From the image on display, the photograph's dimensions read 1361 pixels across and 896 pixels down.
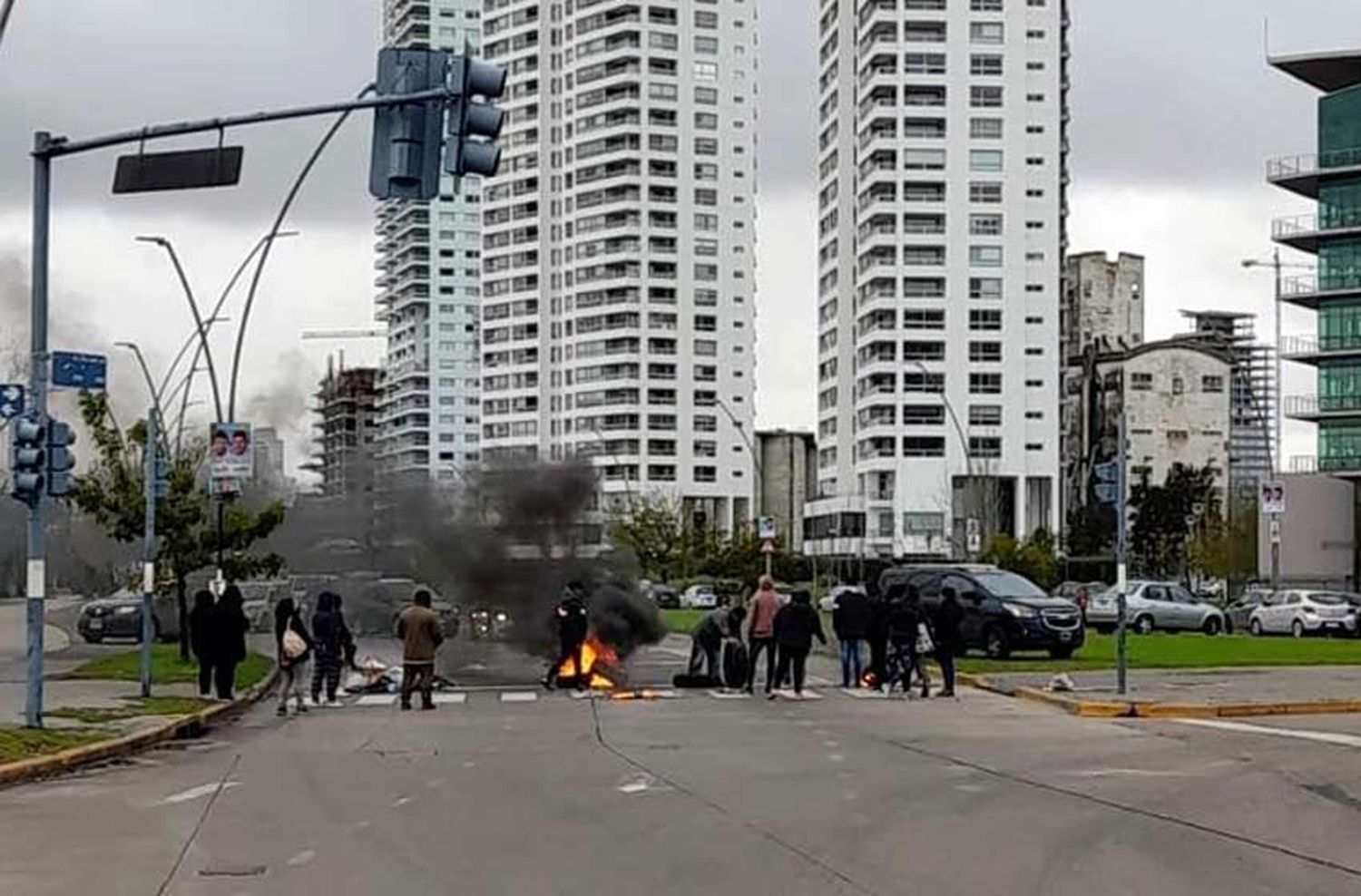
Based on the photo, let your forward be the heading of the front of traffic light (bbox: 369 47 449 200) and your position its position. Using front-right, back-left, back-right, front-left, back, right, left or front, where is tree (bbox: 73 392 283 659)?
front

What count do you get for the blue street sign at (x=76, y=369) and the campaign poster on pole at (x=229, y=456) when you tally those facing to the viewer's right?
0

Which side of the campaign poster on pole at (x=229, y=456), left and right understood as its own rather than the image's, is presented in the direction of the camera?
front

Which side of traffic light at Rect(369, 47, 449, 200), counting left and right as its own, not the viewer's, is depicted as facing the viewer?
back

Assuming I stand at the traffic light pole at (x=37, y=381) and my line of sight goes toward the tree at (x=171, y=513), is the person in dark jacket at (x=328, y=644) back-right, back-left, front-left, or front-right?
front-right

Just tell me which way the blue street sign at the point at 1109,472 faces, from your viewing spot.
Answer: facing the viewer
